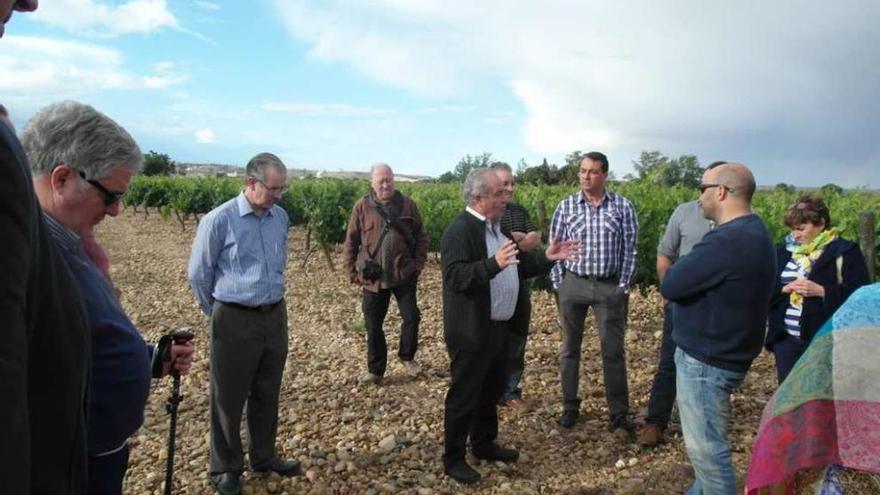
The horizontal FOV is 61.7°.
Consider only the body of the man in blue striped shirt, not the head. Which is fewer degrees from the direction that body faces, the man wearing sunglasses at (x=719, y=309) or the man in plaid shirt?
the man wearing sunglasses

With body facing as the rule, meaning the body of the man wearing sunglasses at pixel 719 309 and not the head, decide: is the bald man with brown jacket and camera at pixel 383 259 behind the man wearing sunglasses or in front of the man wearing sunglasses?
in front

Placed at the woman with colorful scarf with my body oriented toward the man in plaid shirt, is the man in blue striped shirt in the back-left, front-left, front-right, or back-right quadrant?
front-left

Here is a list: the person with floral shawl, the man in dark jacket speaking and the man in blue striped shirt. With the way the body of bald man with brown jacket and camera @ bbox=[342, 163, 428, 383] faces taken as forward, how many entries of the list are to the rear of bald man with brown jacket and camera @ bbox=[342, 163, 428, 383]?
0

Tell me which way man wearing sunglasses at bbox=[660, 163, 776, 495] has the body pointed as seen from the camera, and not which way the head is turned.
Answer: to the viewer's left

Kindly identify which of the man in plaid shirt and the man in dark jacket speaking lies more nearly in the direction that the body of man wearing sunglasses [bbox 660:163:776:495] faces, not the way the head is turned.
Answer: the man in dark jacket speaking

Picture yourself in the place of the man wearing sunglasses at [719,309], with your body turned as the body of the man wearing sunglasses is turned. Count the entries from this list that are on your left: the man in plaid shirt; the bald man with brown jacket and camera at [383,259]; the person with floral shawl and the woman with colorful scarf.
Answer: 1

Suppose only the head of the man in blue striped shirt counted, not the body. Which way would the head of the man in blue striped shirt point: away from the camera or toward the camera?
toward the camera

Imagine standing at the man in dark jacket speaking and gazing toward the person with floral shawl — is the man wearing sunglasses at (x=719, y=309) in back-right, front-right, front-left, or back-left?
front-left

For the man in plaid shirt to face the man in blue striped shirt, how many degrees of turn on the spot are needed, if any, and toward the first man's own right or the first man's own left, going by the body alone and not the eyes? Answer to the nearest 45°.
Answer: approximately 45° to the first man's own right

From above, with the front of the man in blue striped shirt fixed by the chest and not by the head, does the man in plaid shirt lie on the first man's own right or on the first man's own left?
on the first man's own left

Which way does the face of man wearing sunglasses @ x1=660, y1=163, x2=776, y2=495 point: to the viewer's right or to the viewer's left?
to the viewer's left

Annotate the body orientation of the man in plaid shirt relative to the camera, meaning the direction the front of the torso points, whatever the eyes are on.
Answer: toward the camera

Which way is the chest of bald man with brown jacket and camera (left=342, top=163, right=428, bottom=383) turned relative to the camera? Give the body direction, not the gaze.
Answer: toward the camera

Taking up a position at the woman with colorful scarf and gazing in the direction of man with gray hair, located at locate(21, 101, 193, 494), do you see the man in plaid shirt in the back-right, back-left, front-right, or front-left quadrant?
front-right

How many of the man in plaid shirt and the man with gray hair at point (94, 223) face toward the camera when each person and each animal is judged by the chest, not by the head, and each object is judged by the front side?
1

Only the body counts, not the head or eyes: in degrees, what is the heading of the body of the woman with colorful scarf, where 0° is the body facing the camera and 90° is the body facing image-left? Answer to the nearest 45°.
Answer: approximately 45°

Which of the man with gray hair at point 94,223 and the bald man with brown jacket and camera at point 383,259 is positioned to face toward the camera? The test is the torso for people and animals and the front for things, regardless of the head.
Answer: the bald man with brown jacket and camera at point 383,259

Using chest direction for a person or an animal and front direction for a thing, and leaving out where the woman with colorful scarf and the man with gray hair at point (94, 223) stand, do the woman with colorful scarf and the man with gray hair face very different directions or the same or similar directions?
very different directions

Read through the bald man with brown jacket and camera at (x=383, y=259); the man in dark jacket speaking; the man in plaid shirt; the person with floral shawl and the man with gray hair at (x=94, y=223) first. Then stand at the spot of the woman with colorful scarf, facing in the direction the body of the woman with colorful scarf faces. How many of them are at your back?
0

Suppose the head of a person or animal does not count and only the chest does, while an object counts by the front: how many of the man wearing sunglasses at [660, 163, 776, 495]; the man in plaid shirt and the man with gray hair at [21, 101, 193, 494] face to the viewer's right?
1

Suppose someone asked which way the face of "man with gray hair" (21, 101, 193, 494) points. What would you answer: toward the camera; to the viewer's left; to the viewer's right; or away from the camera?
to the viewer's right

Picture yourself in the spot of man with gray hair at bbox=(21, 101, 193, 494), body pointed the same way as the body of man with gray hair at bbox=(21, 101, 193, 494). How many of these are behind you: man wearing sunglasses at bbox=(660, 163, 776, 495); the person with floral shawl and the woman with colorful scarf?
0

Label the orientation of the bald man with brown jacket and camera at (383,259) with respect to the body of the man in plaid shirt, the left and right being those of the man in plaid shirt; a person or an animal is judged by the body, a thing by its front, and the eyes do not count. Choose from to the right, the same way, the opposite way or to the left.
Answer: the same way
